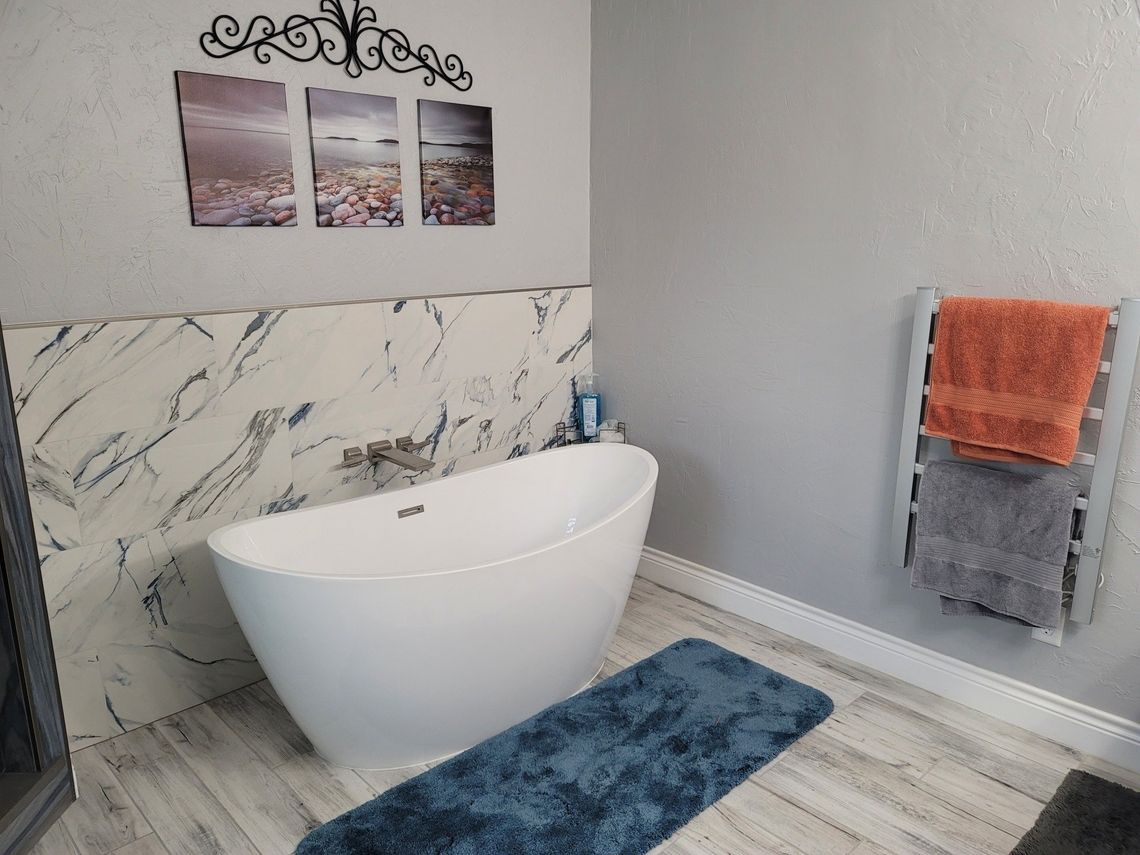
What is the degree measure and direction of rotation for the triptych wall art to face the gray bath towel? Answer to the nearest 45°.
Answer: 0° — it already faces it

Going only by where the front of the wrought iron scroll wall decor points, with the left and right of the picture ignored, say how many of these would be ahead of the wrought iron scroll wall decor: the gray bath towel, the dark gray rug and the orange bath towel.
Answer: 3

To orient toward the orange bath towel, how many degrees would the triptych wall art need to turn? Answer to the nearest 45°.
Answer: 0° — it already faces it

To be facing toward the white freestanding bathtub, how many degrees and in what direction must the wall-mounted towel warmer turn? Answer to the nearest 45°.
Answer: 0° — it already faces it

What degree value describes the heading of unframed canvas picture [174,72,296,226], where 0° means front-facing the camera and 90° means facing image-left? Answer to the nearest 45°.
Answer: approximately 315°

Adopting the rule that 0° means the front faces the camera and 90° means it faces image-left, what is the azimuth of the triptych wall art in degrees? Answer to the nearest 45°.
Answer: approximately 315°

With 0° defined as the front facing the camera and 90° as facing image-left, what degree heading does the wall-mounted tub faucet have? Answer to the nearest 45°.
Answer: approximately 315°

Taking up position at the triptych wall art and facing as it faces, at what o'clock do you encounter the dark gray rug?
The dark gray rug is roughly at 12 o'clock from the triptych wall art.
